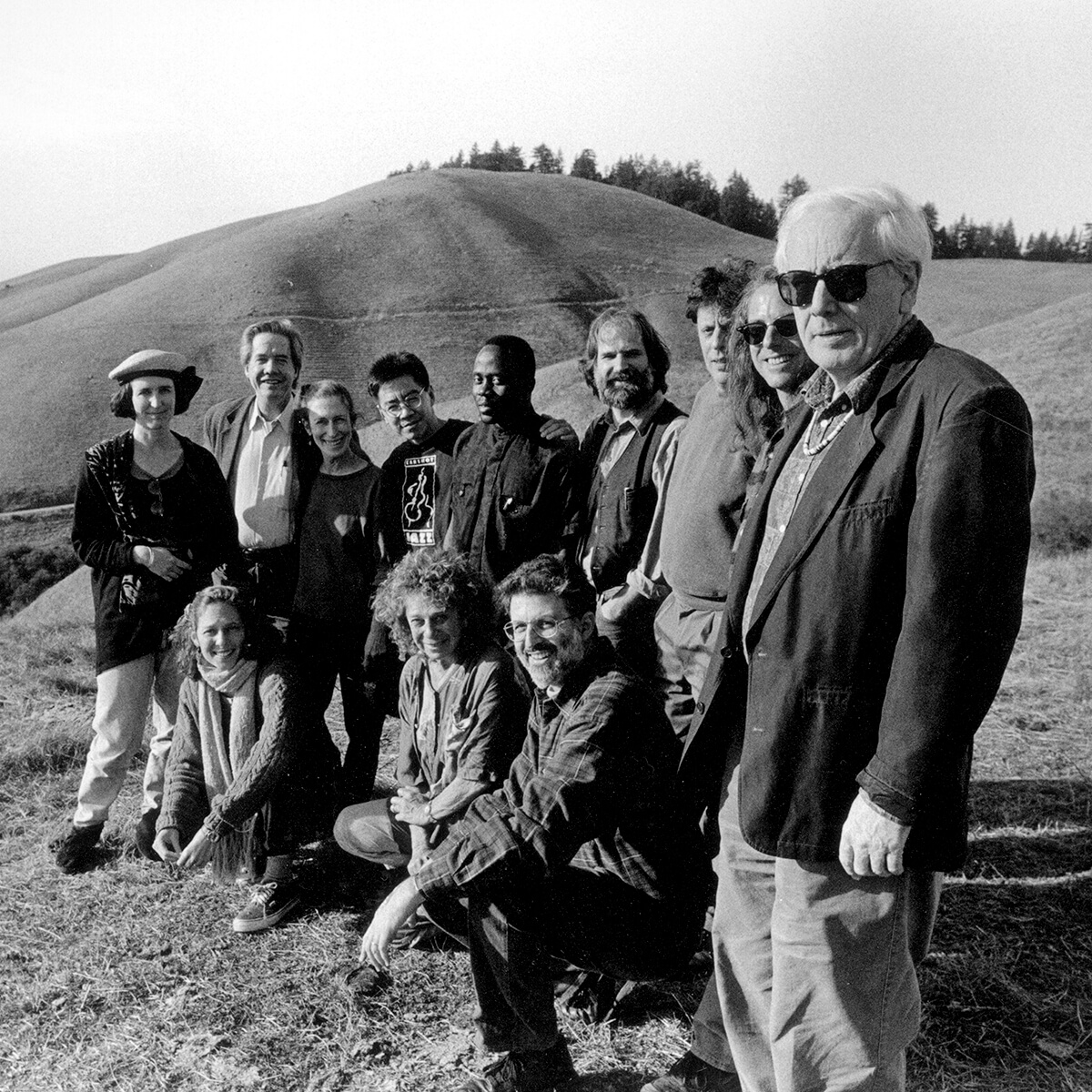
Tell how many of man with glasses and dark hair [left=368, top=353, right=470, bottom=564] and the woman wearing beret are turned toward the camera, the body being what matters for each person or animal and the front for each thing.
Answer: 2

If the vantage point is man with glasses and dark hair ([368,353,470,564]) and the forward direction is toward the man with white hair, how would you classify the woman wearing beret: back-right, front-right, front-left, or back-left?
back-right

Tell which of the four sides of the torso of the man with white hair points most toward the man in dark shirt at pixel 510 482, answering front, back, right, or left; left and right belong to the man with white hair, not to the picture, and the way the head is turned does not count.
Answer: right

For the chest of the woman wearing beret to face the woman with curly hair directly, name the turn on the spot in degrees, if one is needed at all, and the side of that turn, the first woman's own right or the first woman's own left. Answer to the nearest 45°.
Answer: approximately 45° to the first woman's own left

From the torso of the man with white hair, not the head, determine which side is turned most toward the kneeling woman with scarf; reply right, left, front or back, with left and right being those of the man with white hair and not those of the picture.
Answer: right

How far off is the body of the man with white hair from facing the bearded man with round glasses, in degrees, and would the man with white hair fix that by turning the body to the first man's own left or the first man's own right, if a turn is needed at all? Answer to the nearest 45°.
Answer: approximately 90° to the first man's own right

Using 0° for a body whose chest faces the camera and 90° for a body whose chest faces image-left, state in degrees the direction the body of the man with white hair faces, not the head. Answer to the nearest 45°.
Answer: approximately 45°

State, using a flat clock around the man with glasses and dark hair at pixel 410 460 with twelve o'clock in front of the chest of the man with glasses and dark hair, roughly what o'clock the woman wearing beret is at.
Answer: The woman wearing beret is roughly at 3 o'clock from the man with glasses and dark hair.

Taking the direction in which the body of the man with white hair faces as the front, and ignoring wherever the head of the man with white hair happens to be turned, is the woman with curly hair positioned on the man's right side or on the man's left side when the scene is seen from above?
on the man's right side

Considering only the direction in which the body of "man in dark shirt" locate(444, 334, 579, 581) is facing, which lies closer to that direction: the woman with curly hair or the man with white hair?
the woman with curly hair
